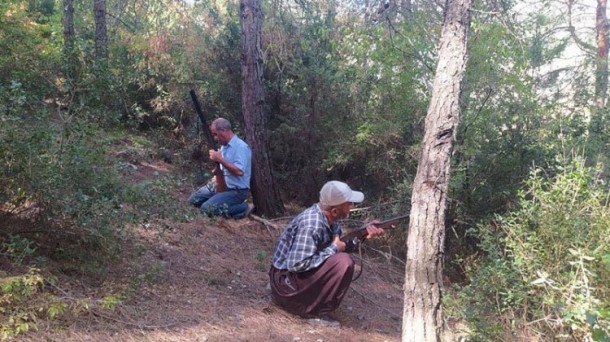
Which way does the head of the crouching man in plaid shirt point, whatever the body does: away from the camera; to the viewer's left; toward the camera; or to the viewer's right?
to the viewer's right

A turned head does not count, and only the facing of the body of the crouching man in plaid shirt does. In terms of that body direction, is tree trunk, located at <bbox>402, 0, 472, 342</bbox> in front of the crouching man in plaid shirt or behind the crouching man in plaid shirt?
in front

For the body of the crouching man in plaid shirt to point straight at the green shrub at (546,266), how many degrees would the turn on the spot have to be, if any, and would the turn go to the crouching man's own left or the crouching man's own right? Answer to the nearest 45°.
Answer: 0° — they already face it

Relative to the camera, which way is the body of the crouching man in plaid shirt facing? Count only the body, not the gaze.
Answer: to the viewer's right

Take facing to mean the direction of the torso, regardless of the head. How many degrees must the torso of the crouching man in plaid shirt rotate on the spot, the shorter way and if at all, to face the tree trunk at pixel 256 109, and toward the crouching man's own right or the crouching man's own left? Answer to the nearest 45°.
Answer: approximately 90° to the crouching man's own left

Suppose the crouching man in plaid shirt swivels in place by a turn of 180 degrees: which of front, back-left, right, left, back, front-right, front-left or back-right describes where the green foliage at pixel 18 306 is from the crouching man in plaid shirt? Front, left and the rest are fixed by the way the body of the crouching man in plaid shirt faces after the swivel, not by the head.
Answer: front-left

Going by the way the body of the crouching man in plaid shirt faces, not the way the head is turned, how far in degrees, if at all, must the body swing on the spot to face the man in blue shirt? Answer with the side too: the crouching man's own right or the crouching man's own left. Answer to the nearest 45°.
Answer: approximately 135° to the crouching man's own left
